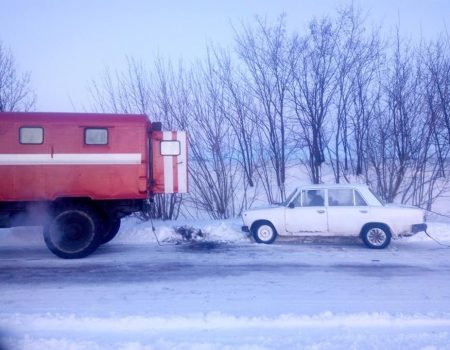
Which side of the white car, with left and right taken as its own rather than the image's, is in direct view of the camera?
left

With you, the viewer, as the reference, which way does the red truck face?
facing to the left of the viewer

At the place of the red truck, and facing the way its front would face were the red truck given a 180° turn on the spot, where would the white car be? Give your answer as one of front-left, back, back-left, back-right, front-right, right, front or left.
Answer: front
